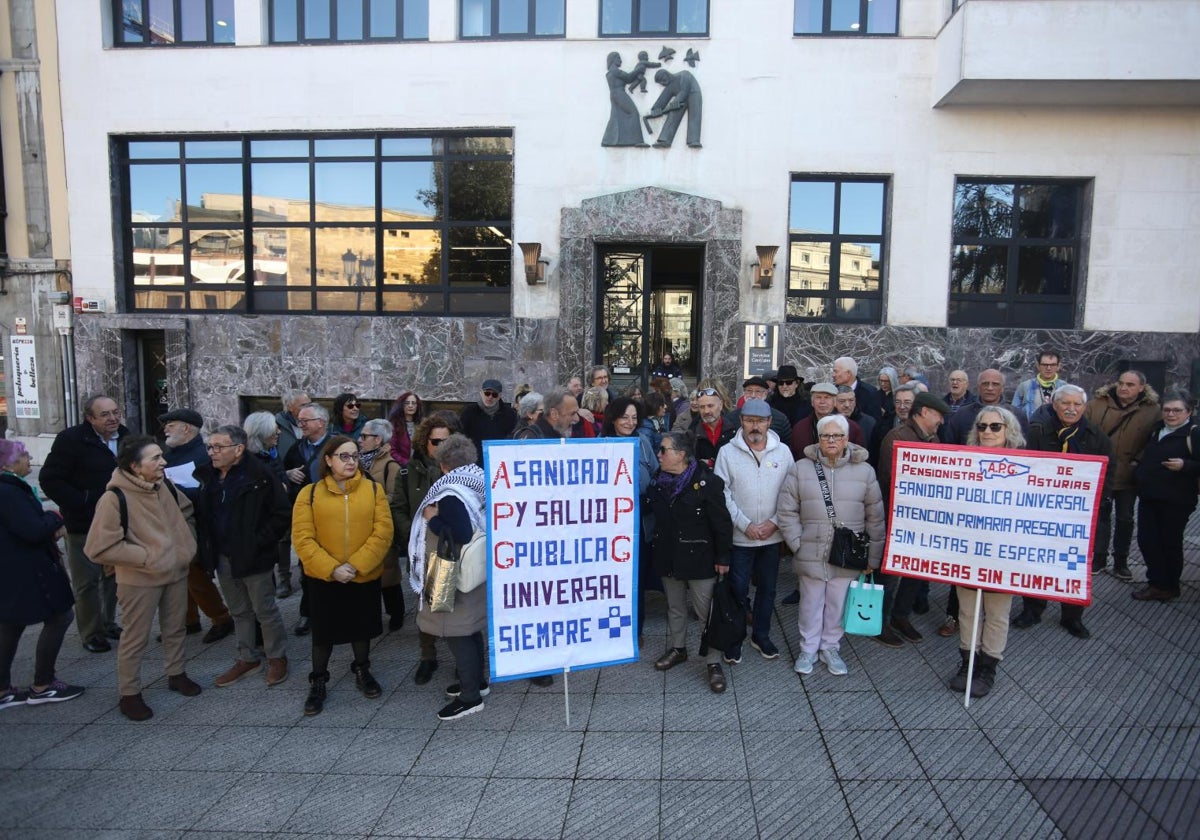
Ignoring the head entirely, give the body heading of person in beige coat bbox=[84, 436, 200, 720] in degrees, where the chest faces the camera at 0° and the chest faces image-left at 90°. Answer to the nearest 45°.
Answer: approximately 315°

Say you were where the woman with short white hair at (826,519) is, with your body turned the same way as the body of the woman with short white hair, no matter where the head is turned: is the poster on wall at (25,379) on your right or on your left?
on your right

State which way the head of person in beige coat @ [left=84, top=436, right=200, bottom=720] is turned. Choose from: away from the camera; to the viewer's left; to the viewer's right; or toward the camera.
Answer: to the viewer's right

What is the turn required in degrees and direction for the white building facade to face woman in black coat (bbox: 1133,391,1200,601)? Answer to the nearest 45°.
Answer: approximately 45° to its left

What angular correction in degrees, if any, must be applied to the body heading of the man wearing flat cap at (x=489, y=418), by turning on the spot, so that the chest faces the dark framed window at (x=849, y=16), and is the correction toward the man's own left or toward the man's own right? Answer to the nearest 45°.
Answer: approximately 135° to the man's own left

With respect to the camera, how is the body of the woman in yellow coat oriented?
toward the camera

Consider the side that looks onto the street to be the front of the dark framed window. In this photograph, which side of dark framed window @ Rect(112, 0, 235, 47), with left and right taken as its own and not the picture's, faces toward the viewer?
front

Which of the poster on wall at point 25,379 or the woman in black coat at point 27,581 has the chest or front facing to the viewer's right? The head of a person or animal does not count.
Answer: the woman in black coat

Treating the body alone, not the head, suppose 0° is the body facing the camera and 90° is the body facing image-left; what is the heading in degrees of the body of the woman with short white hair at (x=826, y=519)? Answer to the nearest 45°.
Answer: approximately 0°

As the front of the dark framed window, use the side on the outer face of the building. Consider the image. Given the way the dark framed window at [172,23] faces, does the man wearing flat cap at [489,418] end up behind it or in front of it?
in front

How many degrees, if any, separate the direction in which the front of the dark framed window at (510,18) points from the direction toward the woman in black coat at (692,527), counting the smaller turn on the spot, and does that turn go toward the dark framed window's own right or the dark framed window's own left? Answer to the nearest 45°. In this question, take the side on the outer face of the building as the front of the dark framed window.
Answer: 0° — it already faces them

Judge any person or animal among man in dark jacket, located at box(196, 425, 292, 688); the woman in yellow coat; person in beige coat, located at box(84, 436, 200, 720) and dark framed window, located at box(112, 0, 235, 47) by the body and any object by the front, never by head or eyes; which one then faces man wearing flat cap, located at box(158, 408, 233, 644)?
the dark framed window
